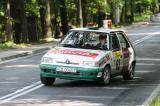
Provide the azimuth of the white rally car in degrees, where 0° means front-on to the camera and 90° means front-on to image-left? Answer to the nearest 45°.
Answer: approximately 45°
